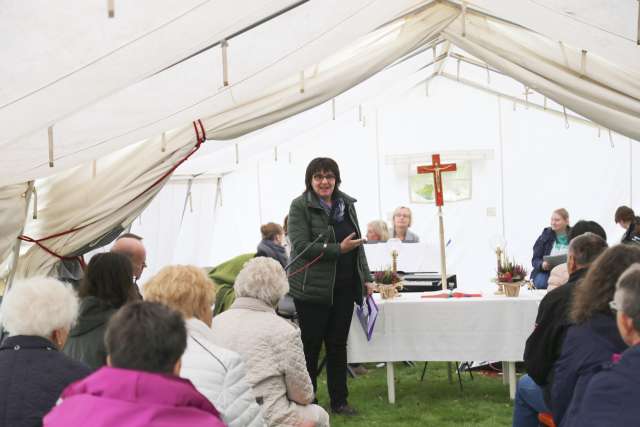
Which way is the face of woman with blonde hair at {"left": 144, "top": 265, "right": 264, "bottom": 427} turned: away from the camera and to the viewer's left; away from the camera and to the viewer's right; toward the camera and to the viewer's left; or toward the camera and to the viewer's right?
away from the camera and to the viewer's right

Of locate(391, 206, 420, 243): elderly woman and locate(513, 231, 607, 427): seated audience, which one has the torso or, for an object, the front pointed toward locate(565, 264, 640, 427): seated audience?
the elderly woman

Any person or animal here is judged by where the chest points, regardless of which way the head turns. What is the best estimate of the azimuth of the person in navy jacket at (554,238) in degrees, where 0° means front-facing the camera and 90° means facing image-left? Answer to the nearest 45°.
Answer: approximately 45°

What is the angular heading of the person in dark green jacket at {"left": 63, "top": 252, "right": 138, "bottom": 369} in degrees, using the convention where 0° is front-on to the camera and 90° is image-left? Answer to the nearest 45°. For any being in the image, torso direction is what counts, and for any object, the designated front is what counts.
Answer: approximately 225°

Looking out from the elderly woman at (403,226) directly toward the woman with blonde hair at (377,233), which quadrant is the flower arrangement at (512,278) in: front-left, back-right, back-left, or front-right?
back-left

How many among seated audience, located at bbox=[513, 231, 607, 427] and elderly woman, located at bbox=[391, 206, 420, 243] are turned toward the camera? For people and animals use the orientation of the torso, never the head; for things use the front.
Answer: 1

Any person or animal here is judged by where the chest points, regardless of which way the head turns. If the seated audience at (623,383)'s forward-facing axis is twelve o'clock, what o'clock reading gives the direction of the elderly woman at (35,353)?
The elderly woman is roughly at 10 o'clock from the seated audience.
